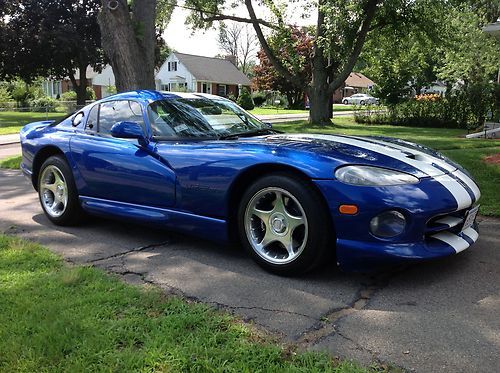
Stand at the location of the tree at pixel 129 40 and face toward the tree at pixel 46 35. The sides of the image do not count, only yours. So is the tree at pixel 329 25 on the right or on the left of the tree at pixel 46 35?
right

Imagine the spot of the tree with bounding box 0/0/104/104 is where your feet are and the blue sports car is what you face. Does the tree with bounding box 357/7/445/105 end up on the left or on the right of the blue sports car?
left

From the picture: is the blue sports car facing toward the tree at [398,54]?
no

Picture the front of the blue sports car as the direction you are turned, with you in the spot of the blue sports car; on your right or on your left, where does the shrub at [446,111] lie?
on your left

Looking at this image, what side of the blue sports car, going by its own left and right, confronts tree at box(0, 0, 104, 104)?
back

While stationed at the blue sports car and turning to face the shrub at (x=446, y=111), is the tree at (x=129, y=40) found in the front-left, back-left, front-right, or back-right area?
front-left

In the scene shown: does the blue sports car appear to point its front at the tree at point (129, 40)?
no

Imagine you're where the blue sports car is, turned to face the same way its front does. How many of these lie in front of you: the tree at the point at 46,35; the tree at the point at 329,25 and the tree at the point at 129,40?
0

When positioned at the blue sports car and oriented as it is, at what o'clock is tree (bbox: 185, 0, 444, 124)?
The tree is roughly at 8 o'clock from the blue sports car.

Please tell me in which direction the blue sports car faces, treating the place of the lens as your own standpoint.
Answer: facing the viewer and to the right of the viewer
